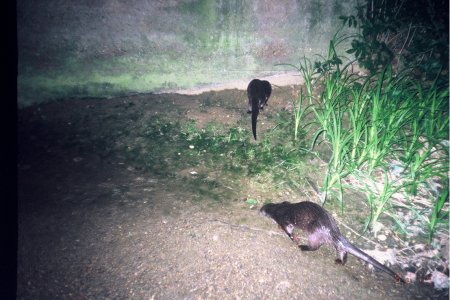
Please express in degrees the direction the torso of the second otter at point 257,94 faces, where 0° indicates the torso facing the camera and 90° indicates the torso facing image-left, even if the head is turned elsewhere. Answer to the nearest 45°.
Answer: approximately 180°

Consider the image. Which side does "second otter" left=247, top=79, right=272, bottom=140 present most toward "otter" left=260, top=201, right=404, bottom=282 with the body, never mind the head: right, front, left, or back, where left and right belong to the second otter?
back

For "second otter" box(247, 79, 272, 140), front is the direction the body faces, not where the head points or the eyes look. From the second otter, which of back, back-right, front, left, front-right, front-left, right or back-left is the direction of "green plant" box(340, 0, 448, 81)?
right
